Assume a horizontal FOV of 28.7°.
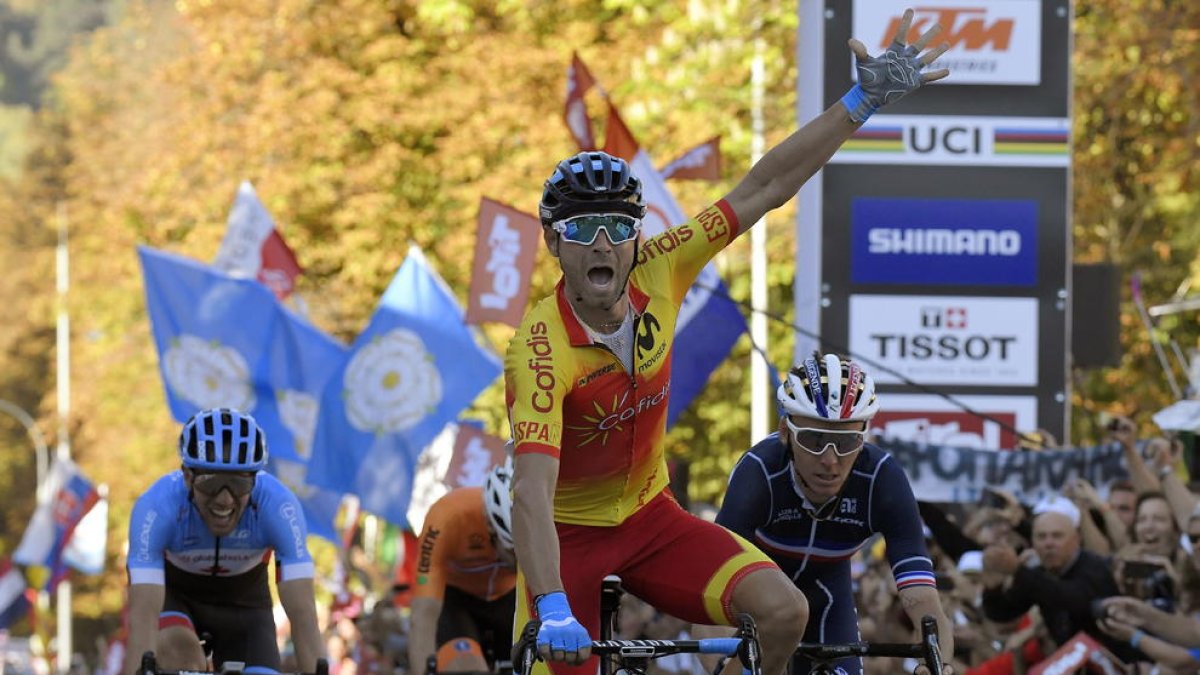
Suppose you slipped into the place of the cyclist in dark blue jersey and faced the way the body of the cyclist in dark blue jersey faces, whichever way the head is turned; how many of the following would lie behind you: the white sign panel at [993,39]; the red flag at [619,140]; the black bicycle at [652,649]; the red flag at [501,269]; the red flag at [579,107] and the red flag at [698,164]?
5

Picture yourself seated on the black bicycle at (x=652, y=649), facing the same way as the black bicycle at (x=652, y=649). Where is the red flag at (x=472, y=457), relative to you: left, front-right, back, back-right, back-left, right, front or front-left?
back

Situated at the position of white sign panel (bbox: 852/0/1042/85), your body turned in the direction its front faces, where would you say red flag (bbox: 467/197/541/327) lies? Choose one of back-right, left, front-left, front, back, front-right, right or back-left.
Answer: back-right

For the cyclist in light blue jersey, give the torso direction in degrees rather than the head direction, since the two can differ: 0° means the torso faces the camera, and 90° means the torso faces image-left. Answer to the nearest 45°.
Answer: approximately 0°

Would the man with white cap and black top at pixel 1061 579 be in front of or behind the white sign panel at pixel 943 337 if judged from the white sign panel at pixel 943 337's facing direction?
in front

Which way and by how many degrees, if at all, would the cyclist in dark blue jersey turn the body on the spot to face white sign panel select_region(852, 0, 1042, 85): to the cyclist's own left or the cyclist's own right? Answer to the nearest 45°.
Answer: approximately 180°

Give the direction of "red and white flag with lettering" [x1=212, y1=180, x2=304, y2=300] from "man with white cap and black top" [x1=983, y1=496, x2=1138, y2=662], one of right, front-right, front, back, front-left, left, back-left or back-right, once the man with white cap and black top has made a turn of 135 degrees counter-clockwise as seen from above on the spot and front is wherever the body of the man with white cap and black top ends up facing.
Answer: back-left

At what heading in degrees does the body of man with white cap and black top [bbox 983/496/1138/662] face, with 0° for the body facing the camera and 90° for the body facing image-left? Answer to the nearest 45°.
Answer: approximately 45°
